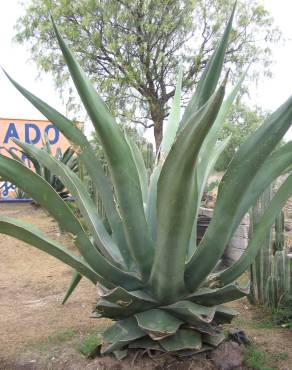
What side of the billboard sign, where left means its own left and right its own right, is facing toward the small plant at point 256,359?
front

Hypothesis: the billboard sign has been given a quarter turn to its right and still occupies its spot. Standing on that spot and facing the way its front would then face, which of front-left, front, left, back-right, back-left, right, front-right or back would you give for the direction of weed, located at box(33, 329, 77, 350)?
left

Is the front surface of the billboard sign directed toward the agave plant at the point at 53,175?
yes

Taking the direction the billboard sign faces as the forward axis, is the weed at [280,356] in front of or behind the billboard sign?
in front

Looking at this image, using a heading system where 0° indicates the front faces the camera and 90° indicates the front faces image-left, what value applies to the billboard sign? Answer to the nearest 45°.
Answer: approximately 0°

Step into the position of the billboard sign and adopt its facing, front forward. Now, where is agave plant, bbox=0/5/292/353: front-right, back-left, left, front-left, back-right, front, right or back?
front

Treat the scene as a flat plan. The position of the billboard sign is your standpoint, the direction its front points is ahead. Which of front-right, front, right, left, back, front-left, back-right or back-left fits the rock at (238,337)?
front

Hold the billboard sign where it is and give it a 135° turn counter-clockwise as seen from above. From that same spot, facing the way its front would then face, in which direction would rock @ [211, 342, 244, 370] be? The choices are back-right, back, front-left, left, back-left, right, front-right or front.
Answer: back-right
